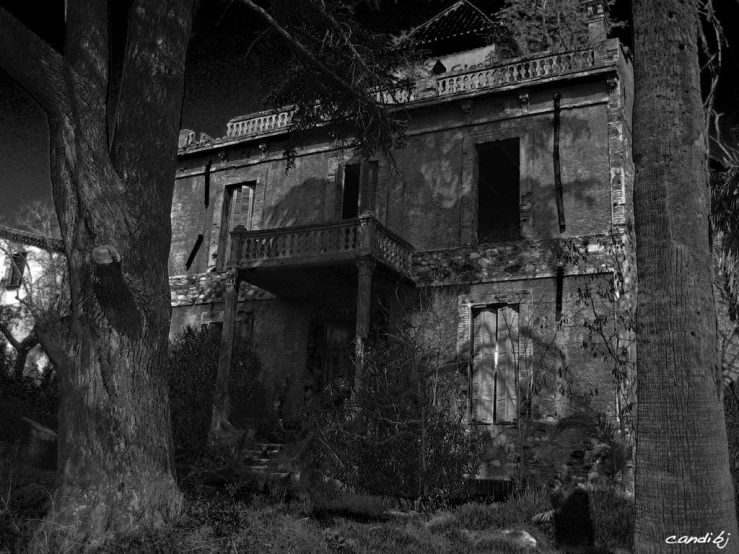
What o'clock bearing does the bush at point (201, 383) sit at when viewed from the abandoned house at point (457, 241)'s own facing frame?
The bush is roughly at 2 o'clock from the abandoned house.

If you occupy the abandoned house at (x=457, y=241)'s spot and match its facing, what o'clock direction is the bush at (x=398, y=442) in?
The bush is roughly at 11 o'clock from the abandoned house.

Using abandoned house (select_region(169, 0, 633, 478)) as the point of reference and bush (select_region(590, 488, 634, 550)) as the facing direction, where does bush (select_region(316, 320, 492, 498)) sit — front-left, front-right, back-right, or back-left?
front-right

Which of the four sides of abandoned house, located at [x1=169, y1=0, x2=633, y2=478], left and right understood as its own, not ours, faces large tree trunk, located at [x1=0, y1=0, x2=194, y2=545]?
front

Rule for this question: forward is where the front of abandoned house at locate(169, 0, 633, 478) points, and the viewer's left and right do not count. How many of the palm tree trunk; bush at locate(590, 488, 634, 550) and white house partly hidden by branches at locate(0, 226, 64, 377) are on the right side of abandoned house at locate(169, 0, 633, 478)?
1

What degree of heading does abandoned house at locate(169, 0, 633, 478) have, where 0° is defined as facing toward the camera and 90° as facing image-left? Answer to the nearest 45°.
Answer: approximately 45°

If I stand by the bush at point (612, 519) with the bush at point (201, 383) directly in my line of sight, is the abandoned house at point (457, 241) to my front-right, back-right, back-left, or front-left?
front-right

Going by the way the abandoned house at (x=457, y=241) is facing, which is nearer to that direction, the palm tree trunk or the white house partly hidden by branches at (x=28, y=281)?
the palm tree trunk

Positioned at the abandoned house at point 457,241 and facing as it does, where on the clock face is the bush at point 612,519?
The bush is roughly at 10 o'clock from the abandoned house.

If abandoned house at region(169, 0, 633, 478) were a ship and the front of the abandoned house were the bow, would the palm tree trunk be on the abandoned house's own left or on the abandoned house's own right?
on the abandoned house's own left

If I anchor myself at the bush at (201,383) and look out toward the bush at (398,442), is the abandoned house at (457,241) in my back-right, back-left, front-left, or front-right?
front-left

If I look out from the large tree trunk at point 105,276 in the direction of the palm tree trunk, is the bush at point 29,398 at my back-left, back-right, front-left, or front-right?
back-left

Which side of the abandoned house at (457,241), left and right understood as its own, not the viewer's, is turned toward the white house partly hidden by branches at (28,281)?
right
